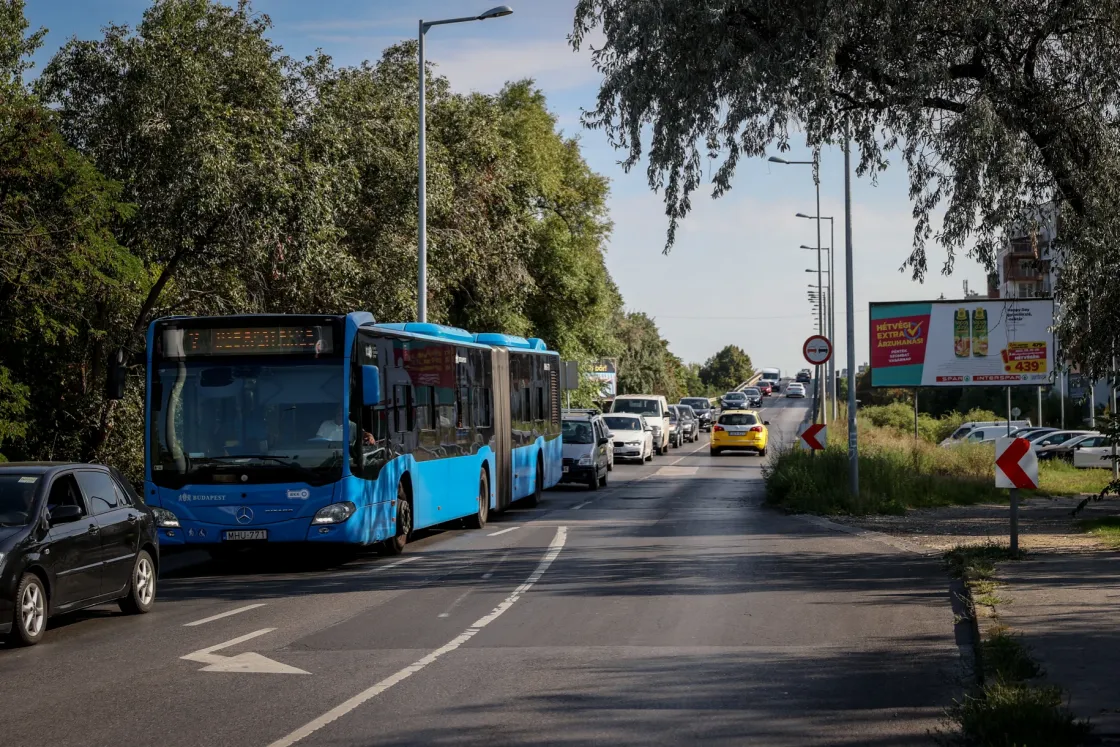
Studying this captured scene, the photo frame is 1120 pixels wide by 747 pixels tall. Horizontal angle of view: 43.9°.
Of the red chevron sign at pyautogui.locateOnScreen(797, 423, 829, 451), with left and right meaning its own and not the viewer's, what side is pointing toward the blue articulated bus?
front

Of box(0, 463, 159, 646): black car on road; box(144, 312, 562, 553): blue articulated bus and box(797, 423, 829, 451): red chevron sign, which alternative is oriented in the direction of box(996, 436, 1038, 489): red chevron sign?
box(797, 423, 829, 451): red chevron sign

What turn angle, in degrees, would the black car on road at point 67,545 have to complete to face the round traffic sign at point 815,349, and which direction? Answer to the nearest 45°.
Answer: approximately 180°

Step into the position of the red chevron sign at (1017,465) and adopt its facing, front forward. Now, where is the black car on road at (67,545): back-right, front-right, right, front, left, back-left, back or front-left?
front-right

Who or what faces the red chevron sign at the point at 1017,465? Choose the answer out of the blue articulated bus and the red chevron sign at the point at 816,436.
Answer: the red chevron sign at the point at 816,436

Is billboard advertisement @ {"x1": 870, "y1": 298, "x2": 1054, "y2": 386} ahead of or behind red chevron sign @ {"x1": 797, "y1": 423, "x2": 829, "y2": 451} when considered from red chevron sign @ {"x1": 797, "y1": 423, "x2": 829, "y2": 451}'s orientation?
behind

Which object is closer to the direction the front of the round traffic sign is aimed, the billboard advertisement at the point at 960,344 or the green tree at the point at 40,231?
the green tree

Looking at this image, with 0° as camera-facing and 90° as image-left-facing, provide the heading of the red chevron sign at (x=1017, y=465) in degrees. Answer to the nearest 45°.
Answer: approximately 0°
